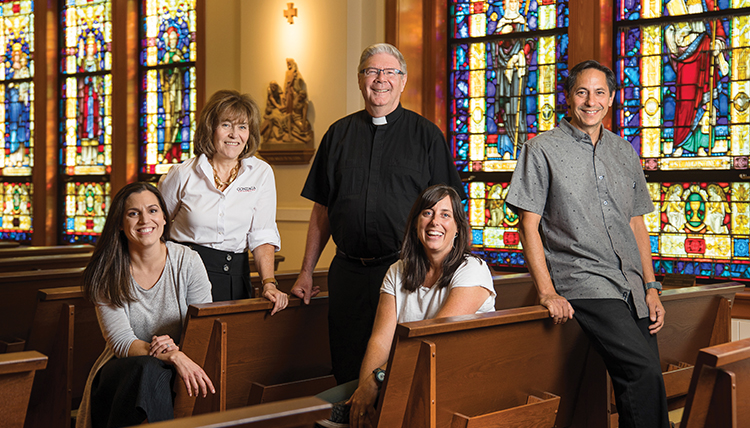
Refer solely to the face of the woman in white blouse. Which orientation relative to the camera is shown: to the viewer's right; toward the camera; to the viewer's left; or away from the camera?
toward the camera

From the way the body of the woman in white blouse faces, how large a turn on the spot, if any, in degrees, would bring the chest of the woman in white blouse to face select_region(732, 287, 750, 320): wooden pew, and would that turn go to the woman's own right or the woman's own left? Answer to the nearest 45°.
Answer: approximately 90° to the woman's own left

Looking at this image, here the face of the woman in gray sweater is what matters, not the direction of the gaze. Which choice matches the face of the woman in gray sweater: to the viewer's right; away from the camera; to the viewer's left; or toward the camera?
toward the camera

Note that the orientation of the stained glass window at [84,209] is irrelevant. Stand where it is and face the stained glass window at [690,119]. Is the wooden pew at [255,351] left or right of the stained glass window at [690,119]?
right

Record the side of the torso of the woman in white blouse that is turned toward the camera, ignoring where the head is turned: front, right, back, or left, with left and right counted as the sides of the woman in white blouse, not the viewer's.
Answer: front

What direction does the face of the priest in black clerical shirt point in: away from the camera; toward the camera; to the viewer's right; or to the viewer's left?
toward the camera

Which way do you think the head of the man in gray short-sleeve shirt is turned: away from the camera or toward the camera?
toward the camera
